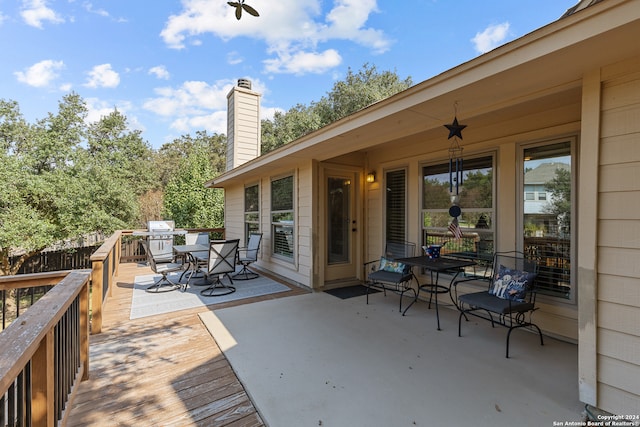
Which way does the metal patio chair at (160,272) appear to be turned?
to the viewer's right

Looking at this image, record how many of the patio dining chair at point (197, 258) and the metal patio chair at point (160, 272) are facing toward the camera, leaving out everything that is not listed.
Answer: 1

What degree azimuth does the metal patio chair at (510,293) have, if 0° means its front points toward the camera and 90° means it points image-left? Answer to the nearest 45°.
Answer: approximately 45°
